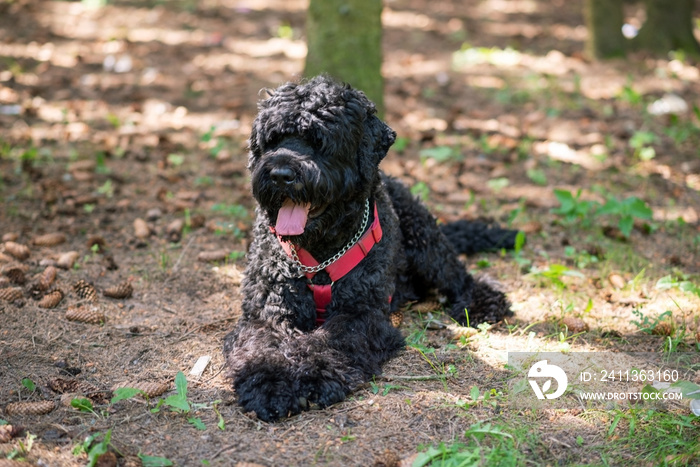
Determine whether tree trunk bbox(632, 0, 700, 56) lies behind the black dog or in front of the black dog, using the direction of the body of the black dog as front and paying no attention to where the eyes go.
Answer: behind

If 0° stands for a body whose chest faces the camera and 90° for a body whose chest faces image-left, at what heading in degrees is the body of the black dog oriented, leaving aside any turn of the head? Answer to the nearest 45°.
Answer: approximately 45°

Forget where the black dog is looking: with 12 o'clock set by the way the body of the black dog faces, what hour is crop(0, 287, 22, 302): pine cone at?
The pine cone is roughly at 2 o'clock from the black dog.

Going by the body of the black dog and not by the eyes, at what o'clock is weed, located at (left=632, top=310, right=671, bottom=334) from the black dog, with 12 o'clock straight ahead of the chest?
The weed is roughly at 7 o'clock from the black dog.

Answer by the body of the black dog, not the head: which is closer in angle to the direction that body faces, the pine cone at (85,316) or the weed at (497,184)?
the pine cone

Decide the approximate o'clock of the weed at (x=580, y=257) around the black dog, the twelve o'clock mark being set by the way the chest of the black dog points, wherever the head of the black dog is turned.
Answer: The weed is roughly at 6 o'clock from the black dog.

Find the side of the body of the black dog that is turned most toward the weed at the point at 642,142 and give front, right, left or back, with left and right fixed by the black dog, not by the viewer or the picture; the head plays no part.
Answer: back

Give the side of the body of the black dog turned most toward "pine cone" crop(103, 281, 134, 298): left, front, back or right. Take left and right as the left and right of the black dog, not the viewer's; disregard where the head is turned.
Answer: right

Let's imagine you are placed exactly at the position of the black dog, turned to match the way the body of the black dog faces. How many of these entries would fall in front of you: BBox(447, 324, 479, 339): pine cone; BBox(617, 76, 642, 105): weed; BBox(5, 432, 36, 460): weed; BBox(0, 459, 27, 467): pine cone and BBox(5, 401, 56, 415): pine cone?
3

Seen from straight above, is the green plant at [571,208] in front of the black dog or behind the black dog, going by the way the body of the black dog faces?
behind

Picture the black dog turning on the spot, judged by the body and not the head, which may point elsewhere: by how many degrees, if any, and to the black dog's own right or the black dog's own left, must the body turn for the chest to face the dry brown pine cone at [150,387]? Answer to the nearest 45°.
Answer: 0° — it already faces it

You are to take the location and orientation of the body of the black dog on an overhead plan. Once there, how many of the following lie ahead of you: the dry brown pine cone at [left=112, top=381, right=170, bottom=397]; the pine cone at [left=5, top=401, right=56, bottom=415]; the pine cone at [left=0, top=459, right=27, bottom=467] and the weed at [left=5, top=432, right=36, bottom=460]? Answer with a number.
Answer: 4

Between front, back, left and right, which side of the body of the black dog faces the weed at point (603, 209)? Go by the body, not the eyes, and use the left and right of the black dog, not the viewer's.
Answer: back

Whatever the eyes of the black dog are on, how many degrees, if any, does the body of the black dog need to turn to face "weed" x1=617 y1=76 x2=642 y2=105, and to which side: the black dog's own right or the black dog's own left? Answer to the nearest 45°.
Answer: approximately 180°
